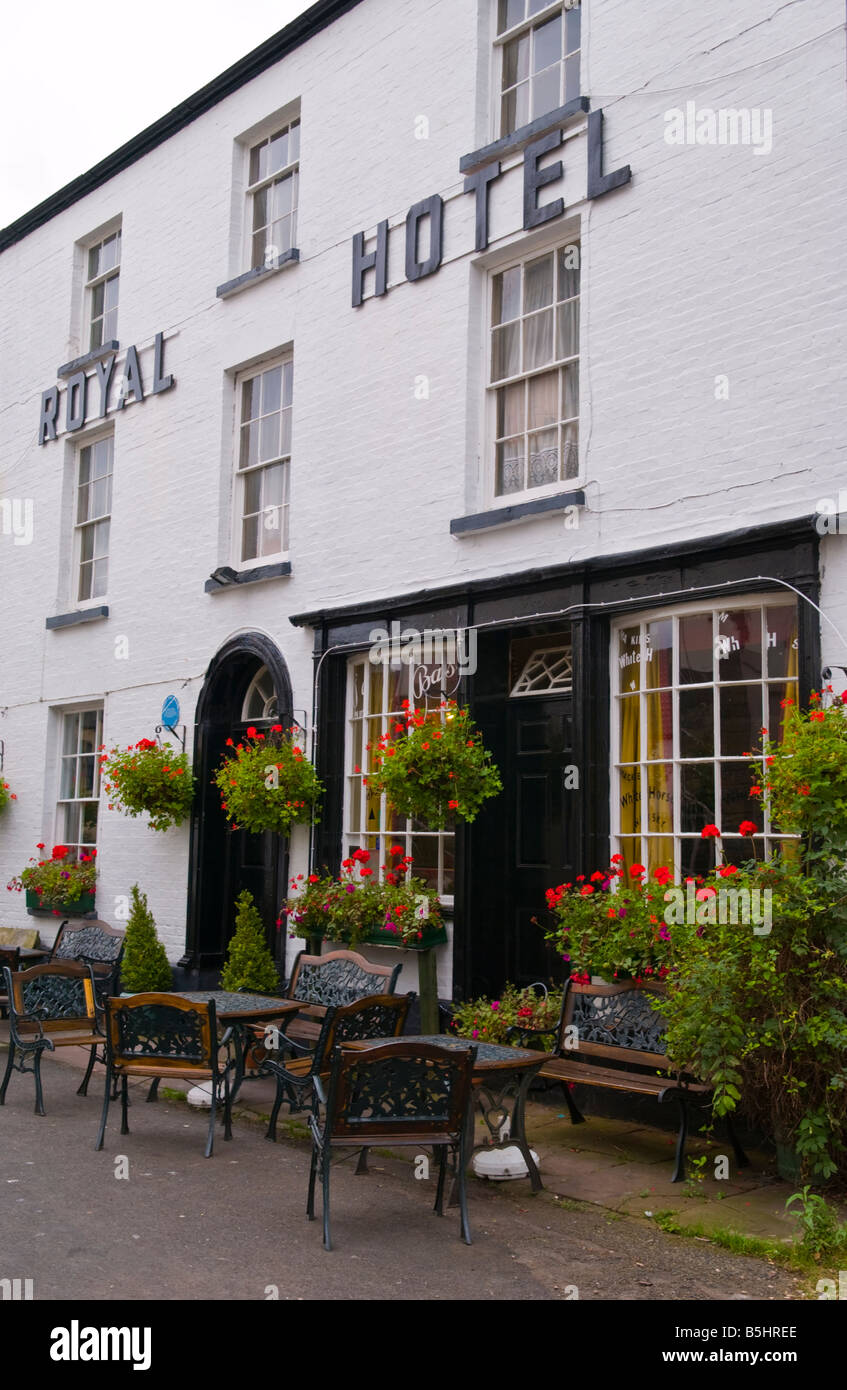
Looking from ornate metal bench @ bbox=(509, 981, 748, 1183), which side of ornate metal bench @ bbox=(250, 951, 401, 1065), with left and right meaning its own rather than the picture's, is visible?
left

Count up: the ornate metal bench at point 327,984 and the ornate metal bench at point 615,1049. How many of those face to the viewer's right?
0

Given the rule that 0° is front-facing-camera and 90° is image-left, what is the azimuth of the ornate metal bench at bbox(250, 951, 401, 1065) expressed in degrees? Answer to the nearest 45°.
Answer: approximately 45°

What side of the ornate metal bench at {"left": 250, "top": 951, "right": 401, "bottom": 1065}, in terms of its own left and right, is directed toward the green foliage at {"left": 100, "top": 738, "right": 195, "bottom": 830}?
right

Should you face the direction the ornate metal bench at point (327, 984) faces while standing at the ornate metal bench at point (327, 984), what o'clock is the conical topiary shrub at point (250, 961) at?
The conical topiary shrub is roughly at 4 o'clock from the ornate metal bench.

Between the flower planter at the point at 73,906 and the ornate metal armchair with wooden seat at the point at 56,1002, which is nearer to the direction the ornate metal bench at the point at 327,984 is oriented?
the ornate metal armchair with wooden seat

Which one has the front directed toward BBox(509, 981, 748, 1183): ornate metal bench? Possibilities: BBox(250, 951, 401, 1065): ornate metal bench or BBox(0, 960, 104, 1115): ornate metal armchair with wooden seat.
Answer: BBox(0, 960, 104, 1115): ornate metal armchair with wooden seat

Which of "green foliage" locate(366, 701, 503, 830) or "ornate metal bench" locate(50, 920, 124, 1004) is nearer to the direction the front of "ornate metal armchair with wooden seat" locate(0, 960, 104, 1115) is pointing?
the green foliage

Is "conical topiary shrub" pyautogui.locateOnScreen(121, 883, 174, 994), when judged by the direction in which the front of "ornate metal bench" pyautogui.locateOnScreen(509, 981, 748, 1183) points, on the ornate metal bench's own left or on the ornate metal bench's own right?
on the ornate metal bench's own right

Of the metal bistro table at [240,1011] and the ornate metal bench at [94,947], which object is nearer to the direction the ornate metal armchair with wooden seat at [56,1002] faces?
the metal bistro table

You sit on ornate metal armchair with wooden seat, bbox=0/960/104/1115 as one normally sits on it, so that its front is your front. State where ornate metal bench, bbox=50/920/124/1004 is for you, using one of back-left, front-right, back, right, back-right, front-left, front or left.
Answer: back-left
